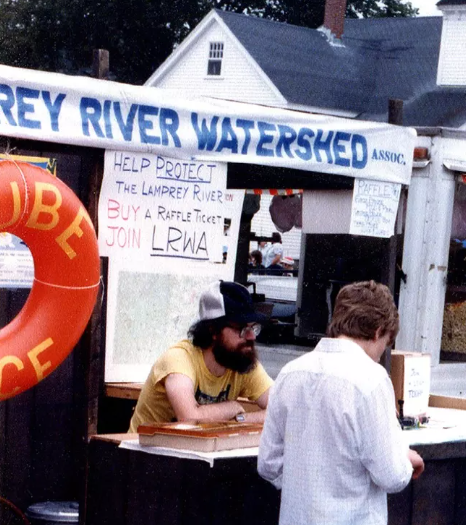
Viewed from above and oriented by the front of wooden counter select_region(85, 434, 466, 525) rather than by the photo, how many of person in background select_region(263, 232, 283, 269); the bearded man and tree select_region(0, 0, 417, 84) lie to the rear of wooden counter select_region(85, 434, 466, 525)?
3

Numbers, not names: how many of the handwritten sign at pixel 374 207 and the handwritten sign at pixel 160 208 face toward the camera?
2

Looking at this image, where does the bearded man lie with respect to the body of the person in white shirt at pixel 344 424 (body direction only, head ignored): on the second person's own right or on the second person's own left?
on the second person's own left

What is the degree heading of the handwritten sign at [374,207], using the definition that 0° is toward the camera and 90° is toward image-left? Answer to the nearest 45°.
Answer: approximately 0°

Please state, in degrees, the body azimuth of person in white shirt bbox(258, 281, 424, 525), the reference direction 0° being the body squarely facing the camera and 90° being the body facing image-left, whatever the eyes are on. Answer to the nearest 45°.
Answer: approximately 225°

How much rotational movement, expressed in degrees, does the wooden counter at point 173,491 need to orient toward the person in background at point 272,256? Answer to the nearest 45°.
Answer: approximately 180°

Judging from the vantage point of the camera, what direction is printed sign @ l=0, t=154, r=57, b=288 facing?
facing the viewer

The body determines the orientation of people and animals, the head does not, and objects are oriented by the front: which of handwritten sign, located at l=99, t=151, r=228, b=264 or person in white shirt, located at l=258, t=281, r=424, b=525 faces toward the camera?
the handwritten sign

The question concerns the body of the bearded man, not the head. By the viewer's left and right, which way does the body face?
facing the viewer and to the right of the viewer

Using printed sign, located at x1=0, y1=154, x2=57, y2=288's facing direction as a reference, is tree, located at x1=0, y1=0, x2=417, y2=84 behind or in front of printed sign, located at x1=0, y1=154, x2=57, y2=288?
behind

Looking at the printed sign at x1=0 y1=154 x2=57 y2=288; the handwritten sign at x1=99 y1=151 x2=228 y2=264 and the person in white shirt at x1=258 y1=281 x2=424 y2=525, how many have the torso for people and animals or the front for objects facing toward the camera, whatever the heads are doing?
2

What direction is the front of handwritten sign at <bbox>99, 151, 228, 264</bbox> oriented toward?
toward the camera

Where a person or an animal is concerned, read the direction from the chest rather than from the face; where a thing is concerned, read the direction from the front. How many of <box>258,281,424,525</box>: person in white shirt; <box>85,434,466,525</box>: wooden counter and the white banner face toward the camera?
2

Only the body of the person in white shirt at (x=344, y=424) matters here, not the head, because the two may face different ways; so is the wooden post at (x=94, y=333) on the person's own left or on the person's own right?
on the person's own left

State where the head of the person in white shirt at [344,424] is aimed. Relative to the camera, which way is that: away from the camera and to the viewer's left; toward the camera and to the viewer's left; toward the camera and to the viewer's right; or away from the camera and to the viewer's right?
away from the camera and to the viewer's right
